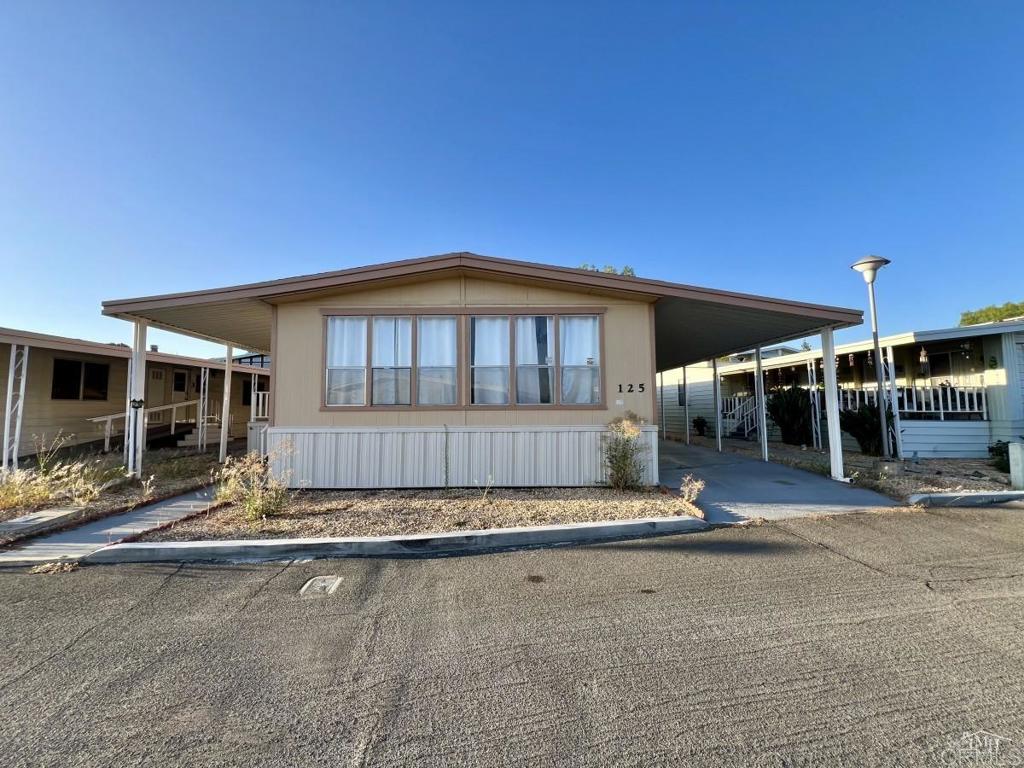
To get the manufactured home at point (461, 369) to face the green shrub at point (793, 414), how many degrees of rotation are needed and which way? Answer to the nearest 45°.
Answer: approximately 135° to its left

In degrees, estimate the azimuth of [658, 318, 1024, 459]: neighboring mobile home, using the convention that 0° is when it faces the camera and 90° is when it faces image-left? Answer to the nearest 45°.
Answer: approximately 45°

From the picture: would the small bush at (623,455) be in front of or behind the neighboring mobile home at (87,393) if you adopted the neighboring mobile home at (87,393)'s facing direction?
in front

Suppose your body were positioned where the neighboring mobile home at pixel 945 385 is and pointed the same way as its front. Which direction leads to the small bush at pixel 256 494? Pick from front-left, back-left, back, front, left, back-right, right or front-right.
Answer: front

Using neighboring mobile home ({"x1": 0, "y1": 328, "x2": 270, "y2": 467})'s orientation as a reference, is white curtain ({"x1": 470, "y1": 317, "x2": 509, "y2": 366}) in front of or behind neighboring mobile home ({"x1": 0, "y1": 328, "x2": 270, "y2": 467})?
in front

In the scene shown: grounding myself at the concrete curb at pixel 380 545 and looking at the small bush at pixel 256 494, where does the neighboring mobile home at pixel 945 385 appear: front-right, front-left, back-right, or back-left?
back-right

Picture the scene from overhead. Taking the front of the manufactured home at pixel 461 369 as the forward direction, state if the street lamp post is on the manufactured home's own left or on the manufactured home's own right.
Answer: on the manufactured home's own left

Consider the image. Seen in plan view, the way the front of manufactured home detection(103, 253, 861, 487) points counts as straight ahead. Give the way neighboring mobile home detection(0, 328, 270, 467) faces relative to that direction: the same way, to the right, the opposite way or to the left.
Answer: to the left

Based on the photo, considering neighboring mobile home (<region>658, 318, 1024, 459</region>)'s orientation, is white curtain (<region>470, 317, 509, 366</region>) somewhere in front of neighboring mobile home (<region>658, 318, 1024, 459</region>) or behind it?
in front

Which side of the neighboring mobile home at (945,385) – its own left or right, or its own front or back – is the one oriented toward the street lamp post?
front

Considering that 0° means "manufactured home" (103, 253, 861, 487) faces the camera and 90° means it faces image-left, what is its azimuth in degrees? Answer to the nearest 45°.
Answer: approximately 0°

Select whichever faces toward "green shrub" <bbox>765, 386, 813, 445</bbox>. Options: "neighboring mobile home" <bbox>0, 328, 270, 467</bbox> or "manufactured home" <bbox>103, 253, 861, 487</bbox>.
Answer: the neighboring mobile home

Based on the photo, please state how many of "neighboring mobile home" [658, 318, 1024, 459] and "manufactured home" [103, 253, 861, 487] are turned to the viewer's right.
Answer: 0

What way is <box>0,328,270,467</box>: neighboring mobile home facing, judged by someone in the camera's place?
facing the viewer and to the right of the viewer

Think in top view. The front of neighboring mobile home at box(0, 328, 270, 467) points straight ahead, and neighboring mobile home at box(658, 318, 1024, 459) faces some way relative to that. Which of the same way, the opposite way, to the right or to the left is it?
the opposite way

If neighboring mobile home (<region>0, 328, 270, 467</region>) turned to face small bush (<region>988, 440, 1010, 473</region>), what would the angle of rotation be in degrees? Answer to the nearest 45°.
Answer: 0° — it already faces it

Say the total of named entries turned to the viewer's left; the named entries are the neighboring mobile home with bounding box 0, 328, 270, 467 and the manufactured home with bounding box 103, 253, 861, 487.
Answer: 0

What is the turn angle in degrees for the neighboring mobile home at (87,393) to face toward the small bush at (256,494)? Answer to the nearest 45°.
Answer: approximately 45° to its right

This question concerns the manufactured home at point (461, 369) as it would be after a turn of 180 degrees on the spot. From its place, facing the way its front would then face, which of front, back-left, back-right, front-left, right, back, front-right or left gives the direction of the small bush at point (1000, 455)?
right
